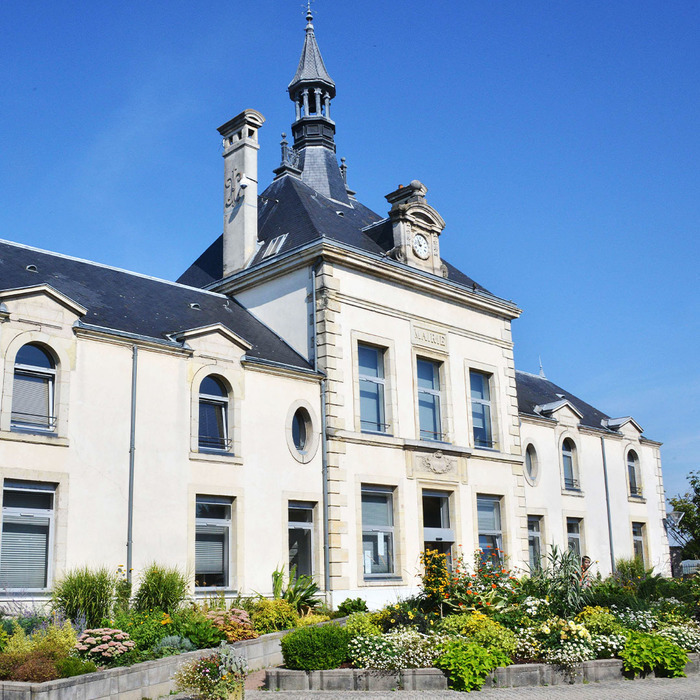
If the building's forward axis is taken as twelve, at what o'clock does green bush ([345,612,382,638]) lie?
The green bush is roughly at 1 o'clock from the building.

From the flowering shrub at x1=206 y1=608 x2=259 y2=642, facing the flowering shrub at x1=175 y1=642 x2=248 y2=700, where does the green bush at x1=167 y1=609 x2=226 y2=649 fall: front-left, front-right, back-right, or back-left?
front-right

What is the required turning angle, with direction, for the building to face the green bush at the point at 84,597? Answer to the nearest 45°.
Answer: approximately 90° to its right

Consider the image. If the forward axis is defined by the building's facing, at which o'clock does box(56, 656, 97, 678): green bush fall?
The green bush is roughly at 2 o'clock from the building.

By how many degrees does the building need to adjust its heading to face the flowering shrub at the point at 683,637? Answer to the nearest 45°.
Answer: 0° — it already faces it

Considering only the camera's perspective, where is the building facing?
facing the viewer and to the right of the viewer

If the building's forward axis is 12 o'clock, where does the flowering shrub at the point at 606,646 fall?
The flowering shrub is roughly at 12 o'clock from the building.

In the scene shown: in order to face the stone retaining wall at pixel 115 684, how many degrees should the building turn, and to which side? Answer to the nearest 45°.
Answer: approximately 45° to its right

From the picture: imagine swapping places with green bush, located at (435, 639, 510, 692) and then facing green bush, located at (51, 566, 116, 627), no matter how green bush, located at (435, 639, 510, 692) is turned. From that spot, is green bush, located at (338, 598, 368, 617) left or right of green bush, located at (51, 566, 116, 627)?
right

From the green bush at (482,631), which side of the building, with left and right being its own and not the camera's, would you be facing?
front
